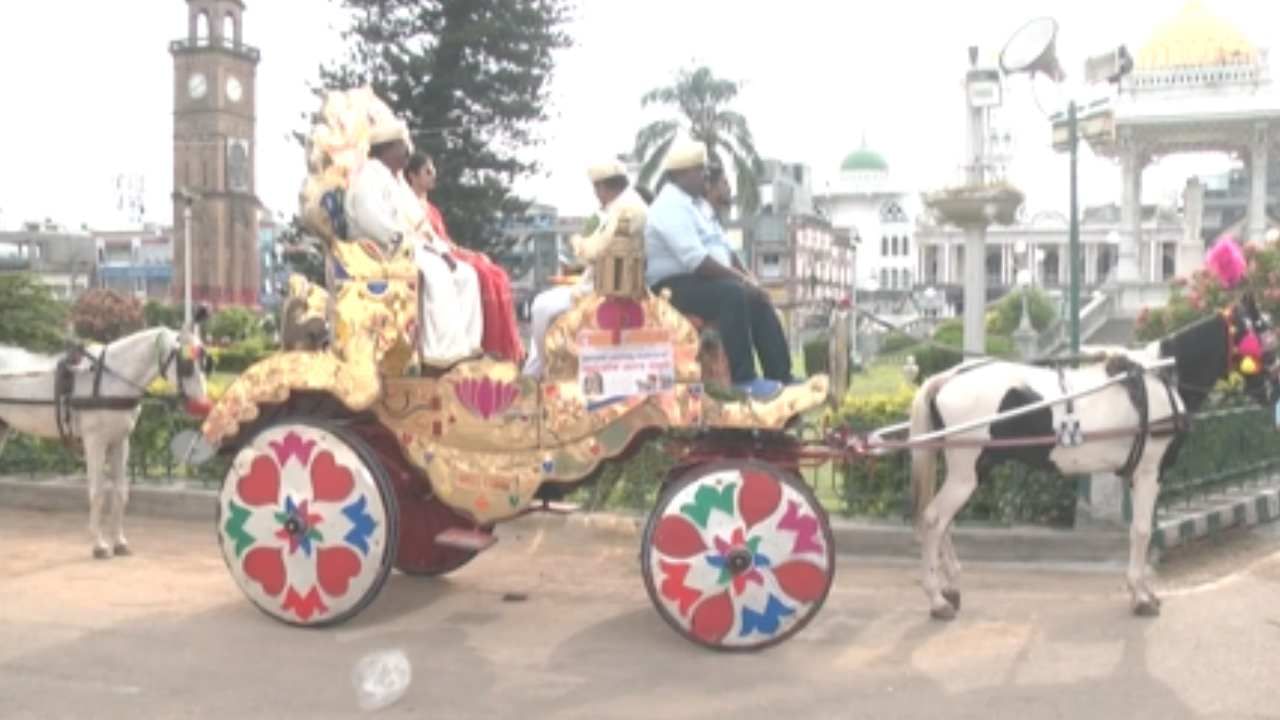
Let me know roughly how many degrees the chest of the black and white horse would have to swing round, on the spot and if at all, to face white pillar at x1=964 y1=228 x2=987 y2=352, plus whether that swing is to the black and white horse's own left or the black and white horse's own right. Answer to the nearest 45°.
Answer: approximately 90° to the black and white horse's own left

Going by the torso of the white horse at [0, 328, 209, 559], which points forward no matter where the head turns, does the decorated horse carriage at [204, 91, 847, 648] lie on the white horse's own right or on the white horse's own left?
on the white horse's own right

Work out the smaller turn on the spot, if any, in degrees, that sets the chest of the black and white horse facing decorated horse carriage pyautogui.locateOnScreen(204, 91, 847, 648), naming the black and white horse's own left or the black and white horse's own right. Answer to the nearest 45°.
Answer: approximately 135° to the black and white horse's own right

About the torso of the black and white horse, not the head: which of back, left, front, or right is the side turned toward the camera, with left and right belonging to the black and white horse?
right

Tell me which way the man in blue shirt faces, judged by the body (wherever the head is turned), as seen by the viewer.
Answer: to the viewer's right

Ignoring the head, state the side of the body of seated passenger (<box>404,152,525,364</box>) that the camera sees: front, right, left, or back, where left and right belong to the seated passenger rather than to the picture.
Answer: right

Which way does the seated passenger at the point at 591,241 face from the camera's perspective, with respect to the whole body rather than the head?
to the viewer's left

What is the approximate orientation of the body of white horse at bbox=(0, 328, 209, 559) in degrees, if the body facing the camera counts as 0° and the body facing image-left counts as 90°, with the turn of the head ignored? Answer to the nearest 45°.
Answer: approximately 270°

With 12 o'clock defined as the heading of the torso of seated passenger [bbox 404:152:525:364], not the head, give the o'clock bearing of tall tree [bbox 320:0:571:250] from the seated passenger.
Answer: The tall tree is roughly at 9 o'clock from the seated passenger.

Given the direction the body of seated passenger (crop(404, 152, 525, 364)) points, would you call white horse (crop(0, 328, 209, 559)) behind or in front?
behind

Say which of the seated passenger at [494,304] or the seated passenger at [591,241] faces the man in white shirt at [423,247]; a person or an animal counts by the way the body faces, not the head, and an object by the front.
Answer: the seated passenger at [591,241]
